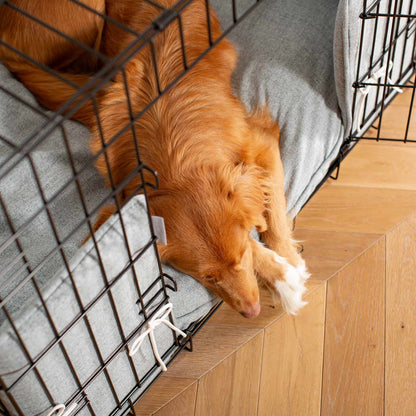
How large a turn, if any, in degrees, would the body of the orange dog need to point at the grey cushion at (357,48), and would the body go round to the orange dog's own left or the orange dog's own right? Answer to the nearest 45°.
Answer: approximately 45° to the orange dog's own left

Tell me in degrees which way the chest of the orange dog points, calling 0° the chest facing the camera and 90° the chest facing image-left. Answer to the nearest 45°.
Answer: approximately 315°

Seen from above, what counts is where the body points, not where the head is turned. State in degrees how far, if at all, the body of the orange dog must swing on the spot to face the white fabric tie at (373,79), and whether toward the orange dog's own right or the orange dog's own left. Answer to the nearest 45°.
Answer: approximately 45° to the orange dog's own left
